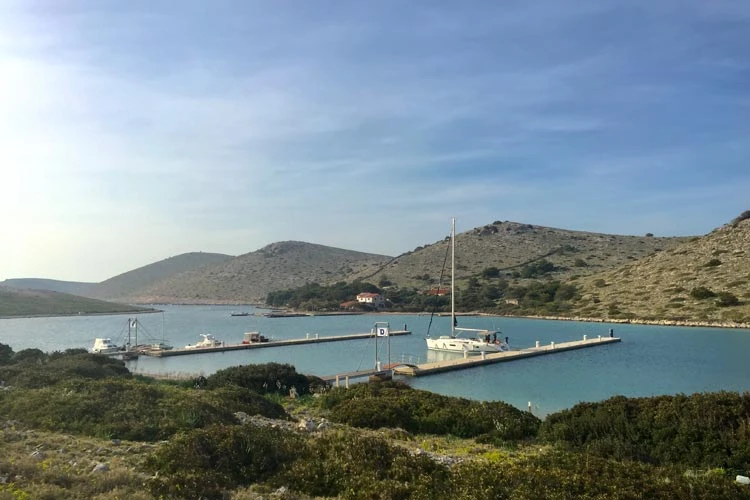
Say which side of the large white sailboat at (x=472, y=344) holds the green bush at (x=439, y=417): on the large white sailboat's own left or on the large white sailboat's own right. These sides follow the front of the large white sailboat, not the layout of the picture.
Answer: on the large white sailboat's own left

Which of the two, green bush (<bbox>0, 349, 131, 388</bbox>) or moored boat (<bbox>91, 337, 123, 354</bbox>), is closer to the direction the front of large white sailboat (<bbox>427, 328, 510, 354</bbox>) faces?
the moored boat

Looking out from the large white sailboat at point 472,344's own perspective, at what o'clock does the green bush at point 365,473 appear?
The green bush is roughly at 9 o'clock from the large white sailboat.

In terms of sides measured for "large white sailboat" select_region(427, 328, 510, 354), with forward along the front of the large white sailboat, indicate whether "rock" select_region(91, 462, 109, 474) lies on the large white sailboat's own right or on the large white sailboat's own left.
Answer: on the large white sailboat's own left

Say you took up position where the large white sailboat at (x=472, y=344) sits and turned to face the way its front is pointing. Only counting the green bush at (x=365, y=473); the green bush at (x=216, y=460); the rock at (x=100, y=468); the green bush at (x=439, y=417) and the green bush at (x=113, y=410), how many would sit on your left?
5

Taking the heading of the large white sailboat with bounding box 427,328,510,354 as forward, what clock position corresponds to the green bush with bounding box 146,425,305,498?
The green bush is roughly at 9 o'clock from the large white sailboat.

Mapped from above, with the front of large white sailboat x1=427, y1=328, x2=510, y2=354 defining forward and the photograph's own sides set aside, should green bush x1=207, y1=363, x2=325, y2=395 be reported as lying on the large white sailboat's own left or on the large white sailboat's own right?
on the large white sailboat's own left

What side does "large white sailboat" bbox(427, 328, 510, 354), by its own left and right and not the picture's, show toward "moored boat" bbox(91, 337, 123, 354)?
front

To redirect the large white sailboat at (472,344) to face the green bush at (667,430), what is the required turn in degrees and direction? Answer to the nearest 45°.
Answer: approximately 90° to its left

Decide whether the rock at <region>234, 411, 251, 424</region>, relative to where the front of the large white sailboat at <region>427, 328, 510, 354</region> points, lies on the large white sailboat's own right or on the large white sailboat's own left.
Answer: on the large white sailboat's own left

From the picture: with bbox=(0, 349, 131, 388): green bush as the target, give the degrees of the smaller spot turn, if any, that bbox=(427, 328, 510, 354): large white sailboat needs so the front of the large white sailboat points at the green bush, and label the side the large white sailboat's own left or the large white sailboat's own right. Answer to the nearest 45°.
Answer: approximately 45° to the large white sailboat's own left

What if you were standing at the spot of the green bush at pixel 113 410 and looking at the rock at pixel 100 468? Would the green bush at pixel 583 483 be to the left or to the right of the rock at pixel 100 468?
left

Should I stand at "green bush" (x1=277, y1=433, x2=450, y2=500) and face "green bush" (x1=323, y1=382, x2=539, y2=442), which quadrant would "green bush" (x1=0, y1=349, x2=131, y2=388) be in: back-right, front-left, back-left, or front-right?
front-left

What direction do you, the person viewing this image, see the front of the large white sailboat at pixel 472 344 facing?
facing to the left of the viewer
